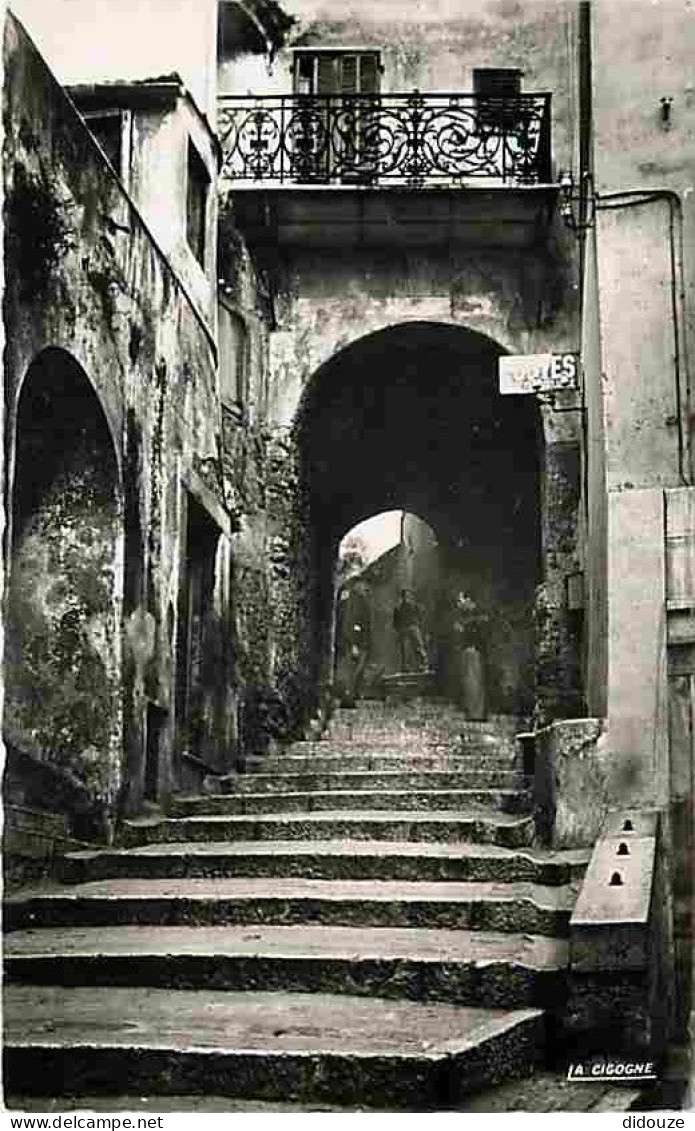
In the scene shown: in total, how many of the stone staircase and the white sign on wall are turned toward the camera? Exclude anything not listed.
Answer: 2

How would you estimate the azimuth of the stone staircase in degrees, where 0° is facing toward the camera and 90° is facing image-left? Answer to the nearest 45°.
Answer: approximately 0°

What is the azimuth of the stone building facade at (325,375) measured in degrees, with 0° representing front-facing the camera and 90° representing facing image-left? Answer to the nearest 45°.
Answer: approximately 0°

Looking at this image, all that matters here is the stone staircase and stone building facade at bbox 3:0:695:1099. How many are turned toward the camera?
2

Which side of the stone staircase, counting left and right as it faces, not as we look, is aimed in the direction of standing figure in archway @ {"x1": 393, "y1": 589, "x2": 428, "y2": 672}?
back

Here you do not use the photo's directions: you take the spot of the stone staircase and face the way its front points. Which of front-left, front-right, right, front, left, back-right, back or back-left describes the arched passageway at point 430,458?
back

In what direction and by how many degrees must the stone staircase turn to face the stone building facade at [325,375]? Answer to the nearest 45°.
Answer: approximately 180°

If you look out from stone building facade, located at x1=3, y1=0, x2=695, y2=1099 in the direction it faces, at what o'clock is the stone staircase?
The stone staircase is roughly at 12 o'clock from the stone building facade.
